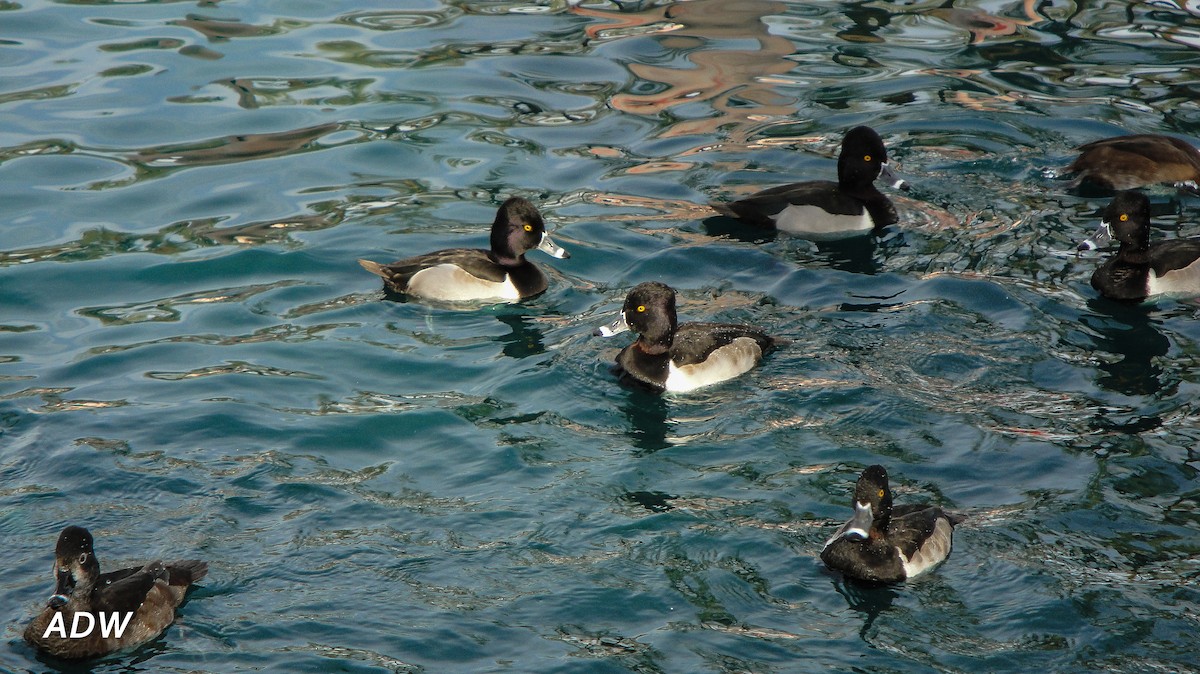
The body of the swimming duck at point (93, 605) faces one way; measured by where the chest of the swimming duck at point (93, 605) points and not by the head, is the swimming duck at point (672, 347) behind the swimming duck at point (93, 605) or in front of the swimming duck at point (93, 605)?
behind

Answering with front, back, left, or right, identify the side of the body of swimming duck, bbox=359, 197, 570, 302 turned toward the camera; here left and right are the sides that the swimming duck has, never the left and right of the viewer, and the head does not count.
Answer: right

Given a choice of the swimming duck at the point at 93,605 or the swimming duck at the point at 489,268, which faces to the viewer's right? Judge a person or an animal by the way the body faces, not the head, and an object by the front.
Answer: the swimming duck at the point at 489,268

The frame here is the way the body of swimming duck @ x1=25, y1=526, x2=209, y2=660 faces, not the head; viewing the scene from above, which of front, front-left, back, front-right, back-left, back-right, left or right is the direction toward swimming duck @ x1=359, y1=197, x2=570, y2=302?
back

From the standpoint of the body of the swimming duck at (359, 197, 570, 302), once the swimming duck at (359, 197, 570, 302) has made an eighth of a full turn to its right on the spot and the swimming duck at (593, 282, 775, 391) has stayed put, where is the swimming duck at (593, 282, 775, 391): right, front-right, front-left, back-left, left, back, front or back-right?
front

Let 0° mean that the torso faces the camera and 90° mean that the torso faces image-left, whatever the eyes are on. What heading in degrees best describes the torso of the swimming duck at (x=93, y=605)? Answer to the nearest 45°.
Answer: approximately 45°

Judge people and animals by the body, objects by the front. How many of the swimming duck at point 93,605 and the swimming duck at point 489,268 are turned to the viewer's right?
1

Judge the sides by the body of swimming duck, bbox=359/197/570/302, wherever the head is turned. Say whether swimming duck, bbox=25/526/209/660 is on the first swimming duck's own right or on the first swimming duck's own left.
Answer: on the first swimming duck's own right
